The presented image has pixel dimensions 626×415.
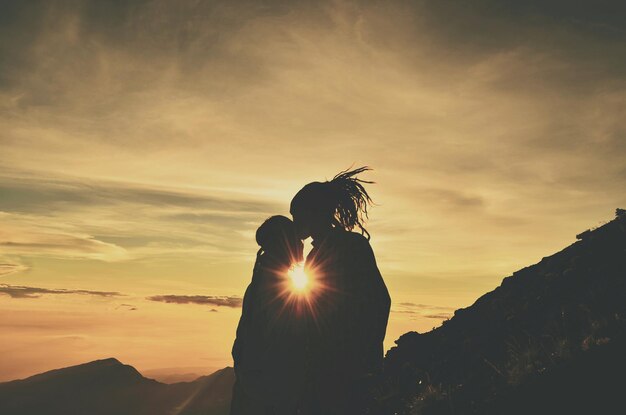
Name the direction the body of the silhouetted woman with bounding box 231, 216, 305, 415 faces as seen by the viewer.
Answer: to the viewer's right

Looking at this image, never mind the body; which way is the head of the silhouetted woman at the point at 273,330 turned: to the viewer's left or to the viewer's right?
to the viewer's right
